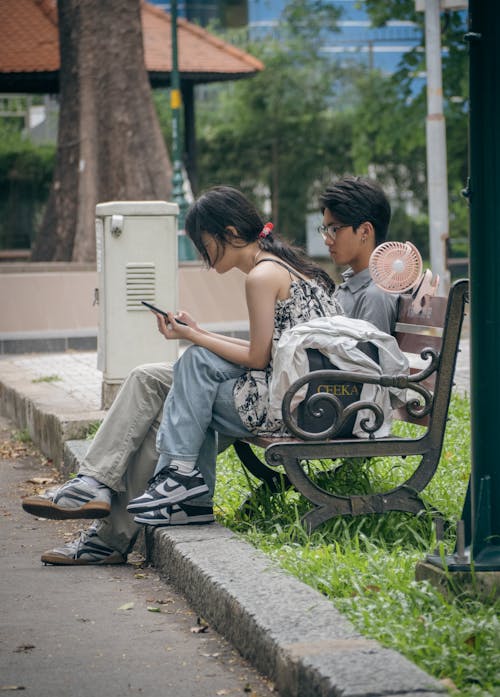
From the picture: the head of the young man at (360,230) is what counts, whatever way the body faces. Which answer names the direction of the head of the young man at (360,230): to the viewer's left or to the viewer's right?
to the viewer's left

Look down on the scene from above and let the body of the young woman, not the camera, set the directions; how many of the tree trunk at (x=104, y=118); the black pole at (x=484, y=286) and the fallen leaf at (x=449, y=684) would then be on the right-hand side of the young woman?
1

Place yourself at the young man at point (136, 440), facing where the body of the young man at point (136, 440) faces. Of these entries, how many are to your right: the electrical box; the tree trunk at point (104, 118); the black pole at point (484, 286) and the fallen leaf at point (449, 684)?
2

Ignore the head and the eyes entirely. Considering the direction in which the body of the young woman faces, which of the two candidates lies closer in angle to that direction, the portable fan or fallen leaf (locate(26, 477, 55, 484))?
the fallen leaf

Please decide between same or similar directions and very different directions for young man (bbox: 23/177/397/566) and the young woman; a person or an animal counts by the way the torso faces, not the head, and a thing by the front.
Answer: same or similar directions

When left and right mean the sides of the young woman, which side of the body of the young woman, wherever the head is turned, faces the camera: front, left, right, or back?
left

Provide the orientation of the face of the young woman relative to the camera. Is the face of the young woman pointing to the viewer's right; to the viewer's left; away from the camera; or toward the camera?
to the viewer's left

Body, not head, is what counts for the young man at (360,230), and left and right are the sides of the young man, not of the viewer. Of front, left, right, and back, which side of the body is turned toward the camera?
left

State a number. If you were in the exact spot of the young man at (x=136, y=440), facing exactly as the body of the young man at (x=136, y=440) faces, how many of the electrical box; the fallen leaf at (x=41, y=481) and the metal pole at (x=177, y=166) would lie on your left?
0

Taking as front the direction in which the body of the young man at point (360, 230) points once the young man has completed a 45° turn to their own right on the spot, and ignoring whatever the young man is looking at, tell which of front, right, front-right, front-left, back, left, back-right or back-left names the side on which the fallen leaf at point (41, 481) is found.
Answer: front

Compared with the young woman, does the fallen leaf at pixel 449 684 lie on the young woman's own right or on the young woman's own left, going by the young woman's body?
on the young woman's own left

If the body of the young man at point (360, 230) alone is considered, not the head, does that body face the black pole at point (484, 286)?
no

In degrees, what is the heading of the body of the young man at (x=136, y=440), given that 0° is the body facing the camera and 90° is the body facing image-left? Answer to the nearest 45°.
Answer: approximately 90°

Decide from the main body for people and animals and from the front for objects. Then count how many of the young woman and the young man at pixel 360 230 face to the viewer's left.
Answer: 2

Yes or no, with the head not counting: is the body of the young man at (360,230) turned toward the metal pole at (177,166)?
no

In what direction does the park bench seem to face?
to the viewer's left

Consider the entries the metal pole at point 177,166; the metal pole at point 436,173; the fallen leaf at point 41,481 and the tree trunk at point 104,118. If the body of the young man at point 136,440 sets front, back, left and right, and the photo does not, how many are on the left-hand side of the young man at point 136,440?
0

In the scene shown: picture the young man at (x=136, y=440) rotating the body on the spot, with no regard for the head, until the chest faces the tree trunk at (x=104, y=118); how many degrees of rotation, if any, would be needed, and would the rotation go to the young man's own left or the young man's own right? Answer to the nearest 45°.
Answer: approximately 90° to the young man's own right
